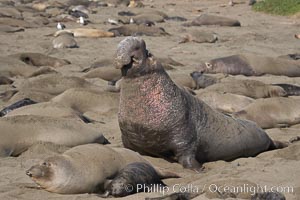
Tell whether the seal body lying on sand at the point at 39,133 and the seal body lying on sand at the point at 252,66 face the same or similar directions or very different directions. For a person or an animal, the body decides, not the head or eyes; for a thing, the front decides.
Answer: same or similar directions

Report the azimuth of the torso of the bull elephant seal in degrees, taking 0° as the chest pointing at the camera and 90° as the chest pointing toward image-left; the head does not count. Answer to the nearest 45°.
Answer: approximately 45°

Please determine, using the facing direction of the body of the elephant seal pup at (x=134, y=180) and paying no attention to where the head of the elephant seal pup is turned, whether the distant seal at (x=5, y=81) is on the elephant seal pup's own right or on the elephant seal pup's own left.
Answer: on the elephant seal pup's own right

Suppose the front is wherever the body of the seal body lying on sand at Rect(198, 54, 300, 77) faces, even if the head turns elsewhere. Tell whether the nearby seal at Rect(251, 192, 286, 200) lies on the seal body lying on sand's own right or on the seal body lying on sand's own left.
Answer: on the seal body lying on sand's own left

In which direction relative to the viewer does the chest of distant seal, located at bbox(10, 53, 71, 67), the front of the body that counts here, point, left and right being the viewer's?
facing to the left of the viewer

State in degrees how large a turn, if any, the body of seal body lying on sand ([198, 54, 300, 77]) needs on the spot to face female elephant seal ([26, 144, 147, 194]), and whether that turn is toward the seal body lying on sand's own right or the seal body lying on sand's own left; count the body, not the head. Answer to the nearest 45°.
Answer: approximately 90° to the seal body lying on sand's own left

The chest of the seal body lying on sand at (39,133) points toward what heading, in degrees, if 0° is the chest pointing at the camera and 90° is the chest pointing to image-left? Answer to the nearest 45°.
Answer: approximately 90°

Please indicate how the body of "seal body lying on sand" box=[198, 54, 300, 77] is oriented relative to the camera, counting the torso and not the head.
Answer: to the viewer's left

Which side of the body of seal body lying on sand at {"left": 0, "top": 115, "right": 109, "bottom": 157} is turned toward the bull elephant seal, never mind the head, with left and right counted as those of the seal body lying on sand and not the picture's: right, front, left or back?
back

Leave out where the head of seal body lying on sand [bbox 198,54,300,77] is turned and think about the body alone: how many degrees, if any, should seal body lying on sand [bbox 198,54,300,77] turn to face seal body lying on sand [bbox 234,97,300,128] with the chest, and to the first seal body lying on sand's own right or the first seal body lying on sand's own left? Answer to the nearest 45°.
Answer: approximately 90° to the first seal body lying on sand's own left

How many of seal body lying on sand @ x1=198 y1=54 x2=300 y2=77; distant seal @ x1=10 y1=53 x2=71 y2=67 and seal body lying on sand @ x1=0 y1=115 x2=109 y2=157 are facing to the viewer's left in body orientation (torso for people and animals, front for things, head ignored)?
3
